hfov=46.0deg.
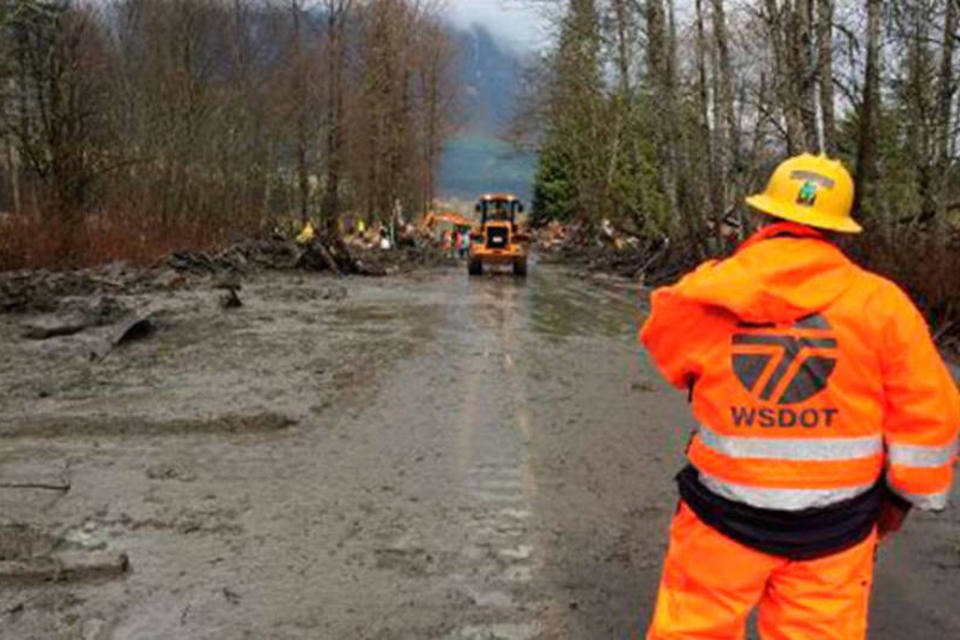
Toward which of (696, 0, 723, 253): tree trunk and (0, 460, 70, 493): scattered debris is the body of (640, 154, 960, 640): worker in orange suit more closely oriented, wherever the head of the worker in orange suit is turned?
the tree trunk

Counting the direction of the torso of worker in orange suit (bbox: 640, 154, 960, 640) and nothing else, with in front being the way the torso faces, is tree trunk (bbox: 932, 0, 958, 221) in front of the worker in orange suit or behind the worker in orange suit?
in front

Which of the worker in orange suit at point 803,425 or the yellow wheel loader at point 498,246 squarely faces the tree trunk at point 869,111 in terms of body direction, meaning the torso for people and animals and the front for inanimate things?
the worker in orange suit

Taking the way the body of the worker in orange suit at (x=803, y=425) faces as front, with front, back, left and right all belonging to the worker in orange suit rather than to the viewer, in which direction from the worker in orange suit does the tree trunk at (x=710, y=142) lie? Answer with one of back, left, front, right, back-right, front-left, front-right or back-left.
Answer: front

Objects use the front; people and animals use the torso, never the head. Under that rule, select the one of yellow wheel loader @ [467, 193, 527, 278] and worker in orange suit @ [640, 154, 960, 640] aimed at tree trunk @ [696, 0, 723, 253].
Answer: the worker in orange suit

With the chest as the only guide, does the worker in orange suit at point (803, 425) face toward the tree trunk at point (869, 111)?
yes

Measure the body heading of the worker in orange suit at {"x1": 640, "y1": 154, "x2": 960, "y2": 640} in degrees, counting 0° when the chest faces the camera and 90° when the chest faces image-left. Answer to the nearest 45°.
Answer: approximately 180°

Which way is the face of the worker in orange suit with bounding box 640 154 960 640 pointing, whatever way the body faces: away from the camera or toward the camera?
away from the camera

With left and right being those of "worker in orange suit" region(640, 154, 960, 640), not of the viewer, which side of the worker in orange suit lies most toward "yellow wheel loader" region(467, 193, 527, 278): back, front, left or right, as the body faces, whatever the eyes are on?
front
